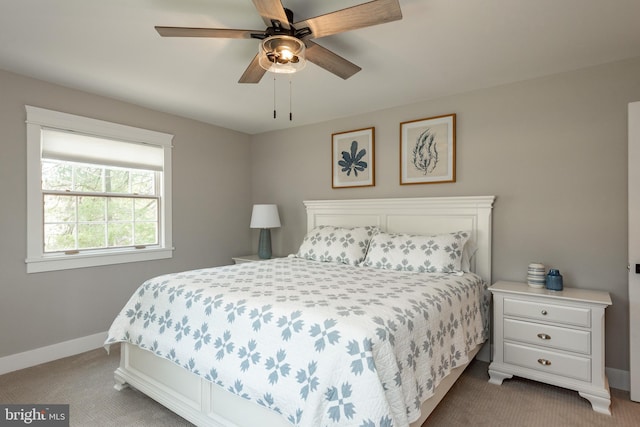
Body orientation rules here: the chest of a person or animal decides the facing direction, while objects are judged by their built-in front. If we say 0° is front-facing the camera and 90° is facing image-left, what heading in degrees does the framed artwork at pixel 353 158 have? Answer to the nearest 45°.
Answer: approximately 45°

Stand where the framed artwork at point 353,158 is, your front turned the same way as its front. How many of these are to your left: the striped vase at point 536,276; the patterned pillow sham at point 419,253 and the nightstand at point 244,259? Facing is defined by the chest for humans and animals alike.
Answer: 2

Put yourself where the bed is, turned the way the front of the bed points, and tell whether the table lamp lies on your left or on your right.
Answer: on your right

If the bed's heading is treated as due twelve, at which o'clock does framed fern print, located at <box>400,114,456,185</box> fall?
The framed fern print is roughly at 6 o'clock from the bed.

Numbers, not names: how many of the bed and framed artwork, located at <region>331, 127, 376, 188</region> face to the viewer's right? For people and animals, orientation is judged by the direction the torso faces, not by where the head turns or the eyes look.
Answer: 0

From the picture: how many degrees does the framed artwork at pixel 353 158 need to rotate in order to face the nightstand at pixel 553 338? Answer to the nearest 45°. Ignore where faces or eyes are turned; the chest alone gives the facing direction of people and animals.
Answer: approximately 90° to its left

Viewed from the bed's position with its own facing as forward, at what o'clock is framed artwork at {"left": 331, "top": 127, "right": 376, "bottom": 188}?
The framed artwork is roughly at 5 o'clock from the bed.

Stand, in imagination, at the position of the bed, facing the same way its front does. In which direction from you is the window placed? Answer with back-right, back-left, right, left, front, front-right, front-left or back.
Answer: right

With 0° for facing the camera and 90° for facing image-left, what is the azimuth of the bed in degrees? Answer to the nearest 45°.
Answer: approximately 45°

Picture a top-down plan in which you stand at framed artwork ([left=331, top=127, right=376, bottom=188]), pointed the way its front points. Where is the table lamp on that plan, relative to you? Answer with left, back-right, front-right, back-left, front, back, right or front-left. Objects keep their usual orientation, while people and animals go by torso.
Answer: front-right

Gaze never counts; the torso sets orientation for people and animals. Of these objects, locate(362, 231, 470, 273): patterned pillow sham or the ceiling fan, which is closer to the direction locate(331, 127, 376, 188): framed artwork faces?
the ceiling fan

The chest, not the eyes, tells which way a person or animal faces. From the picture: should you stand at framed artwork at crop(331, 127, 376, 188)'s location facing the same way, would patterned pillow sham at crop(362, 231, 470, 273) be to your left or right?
on your left

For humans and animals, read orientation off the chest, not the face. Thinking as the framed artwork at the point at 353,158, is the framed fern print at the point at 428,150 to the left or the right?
on its left

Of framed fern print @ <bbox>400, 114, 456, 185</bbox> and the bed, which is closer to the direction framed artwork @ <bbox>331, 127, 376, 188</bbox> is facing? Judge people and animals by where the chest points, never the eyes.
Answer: the bed

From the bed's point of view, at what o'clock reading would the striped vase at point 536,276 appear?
The striped vase is roughly at 7 o'clock from the bed.

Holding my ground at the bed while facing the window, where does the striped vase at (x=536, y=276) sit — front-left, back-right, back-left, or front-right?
back-right
